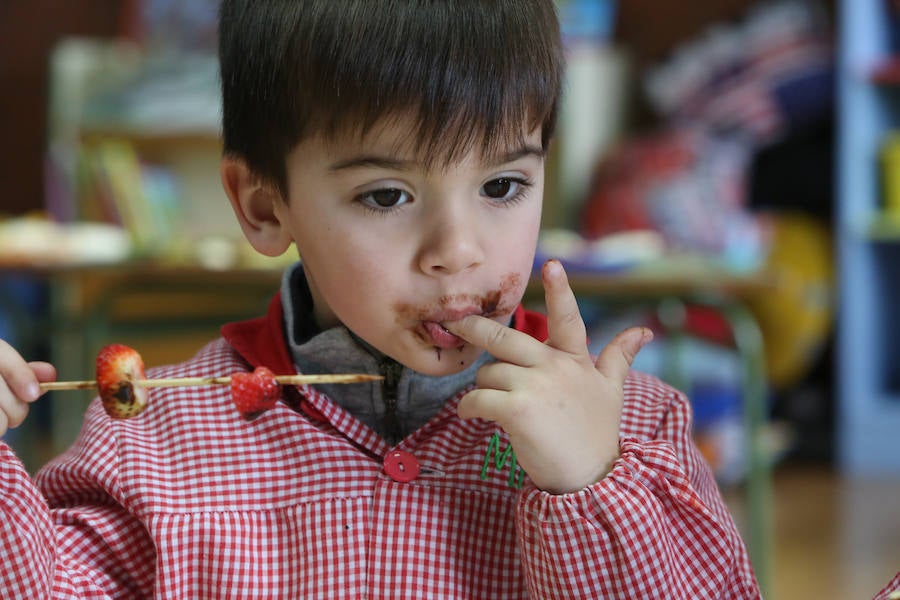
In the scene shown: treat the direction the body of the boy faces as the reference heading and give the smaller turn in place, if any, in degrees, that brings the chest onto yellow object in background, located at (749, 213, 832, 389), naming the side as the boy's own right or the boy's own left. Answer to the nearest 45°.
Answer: approximately 135° to the boy's own left

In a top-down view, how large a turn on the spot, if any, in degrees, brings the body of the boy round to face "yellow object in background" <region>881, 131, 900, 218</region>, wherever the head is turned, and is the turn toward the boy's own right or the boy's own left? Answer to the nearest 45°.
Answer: approximately 135° to the boy's own left

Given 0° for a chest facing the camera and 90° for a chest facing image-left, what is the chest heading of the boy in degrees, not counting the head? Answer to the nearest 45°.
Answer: approximately 0°
